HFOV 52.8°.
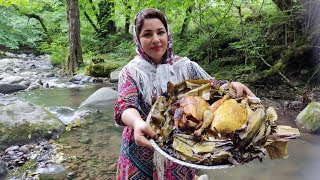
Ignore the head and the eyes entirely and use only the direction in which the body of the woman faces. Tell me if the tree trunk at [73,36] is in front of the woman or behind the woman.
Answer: behind

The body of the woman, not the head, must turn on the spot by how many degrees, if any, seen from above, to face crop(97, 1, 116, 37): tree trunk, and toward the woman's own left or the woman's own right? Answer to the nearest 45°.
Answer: approximately 135° to the woman's own left

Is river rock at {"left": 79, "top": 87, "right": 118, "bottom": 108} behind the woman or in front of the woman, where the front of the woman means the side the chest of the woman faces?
behind

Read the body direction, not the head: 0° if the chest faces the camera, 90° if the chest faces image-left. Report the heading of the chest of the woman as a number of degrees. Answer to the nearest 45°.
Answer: approximately 315°
